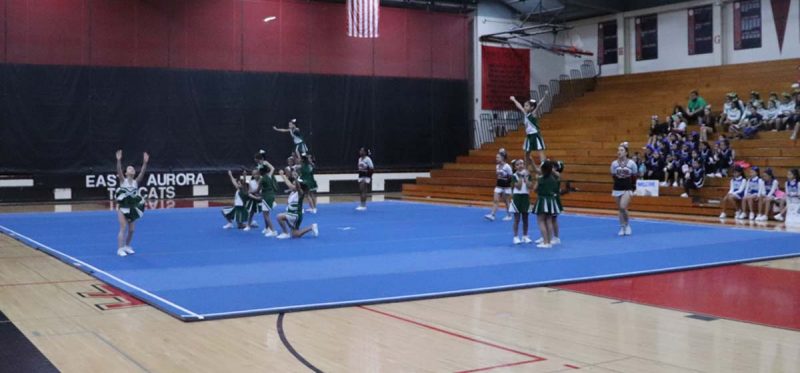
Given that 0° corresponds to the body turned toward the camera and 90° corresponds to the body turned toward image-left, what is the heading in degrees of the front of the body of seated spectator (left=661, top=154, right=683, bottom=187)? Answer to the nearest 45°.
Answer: approximately 45°

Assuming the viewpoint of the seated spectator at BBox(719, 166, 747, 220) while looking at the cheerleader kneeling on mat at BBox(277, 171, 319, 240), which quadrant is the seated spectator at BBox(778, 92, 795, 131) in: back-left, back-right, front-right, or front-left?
back-right

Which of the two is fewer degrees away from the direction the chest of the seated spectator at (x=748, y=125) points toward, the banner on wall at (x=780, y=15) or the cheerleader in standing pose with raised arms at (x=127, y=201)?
the cheerleader in standing pose with raised arms

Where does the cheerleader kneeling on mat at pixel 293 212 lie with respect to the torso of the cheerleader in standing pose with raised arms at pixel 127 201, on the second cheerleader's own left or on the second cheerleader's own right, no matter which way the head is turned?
on the second cheerleader's own left

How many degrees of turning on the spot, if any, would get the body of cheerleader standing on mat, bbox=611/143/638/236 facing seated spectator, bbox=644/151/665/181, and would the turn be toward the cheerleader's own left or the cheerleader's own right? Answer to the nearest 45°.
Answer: approximately 180°

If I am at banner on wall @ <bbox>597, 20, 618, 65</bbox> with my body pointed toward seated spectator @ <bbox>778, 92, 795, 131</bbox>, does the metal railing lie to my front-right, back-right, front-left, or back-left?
back-right

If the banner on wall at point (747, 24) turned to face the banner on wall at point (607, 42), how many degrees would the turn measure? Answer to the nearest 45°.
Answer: approximately 90° to its right

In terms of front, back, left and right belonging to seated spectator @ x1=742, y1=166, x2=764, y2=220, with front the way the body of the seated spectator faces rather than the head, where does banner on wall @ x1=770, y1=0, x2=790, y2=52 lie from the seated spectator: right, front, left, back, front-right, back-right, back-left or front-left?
back-right

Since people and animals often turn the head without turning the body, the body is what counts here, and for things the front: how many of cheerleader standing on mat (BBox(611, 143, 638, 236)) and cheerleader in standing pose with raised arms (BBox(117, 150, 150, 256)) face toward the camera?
2

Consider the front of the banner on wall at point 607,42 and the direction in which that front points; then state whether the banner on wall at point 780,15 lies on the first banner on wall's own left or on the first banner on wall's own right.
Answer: on the first banner on wall's own left

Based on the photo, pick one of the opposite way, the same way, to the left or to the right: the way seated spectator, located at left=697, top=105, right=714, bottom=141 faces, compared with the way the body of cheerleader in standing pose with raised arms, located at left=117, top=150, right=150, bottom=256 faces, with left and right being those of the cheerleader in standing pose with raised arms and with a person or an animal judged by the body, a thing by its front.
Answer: to the right

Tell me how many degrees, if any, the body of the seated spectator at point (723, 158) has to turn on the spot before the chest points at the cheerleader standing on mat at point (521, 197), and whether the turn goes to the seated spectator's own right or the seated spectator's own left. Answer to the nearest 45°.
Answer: approximately 45° to the seated spectator's own left

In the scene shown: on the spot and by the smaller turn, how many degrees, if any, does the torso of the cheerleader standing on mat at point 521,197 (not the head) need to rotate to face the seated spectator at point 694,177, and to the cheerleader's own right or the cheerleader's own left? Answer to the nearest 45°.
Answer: approximately 135° to the cheerleader's own left
